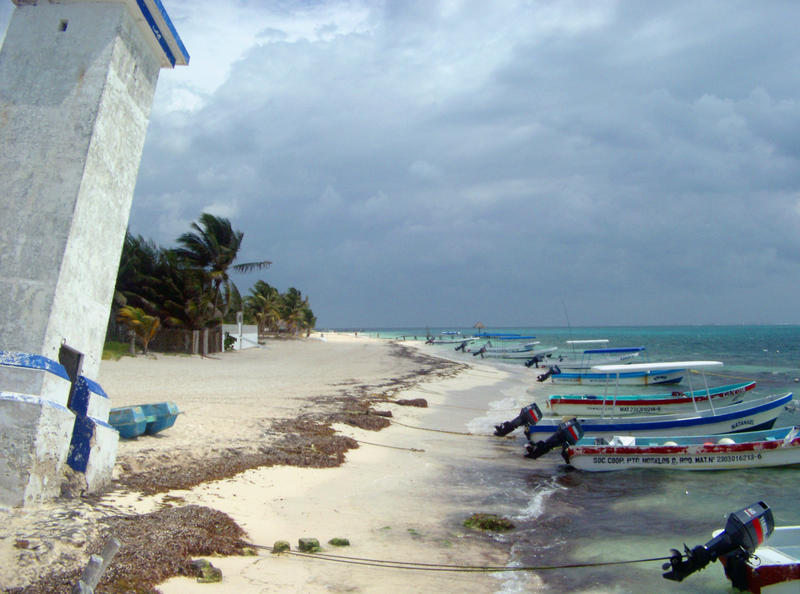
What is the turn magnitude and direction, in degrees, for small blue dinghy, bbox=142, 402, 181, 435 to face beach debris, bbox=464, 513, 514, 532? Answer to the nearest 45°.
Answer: approximately 45° to its right

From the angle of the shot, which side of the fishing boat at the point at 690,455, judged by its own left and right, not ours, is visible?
right

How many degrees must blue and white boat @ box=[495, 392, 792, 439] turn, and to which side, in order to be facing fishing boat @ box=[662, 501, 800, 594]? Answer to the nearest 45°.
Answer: approximately 90° to its right

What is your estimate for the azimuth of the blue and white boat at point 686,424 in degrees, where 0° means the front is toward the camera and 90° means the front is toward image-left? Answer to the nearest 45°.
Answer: approximately 270°

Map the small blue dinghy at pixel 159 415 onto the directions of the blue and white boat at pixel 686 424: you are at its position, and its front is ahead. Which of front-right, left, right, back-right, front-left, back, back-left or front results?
back-right

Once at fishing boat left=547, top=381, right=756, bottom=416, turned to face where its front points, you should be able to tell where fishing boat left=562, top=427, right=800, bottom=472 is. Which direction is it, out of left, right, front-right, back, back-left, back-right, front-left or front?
right

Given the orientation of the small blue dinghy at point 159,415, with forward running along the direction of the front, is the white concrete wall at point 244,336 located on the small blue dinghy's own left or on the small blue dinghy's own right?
on the small blue dinghy's own left

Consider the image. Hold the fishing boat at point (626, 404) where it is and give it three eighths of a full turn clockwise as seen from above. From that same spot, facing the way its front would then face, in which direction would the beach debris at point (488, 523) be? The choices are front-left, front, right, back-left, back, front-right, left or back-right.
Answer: front-left

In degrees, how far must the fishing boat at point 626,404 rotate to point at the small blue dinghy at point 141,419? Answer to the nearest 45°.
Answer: approximately 135° to its right

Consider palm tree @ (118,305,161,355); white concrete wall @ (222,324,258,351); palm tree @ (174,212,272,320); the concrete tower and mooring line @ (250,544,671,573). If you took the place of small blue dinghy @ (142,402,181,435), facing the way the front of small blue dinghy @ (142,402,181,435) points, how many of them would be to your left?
3

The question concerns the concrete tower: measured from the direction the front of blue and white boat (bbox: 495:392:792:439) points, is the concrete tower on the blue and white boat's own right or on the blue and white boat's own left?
on the blue and white boat's own right

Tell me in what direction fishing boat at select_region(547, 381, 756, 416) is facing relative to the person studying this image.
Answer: facing to the right of the viewer

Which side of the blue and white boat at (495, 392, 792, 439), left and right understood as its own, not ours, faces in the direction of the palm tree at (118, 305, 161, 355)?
left
